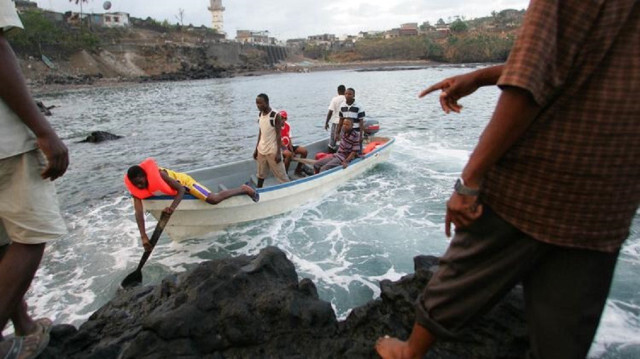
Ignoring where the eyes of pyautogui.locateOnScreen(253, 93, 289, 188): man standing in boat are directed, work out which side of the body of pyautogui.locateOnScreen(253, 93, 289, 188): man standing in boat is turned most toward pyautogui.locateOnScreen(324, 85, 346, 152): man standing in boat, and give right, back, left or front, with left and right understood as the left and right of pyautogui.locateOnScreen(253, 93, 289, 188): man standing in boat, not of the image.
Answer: back

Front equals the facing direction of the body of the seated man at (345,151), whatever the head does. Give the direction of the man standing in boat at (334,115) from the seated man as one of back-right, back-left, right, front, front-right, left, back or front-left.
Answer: back-right

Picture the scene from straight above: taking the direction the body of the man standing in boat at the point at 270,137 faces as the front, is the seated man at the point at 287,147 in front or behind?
behind

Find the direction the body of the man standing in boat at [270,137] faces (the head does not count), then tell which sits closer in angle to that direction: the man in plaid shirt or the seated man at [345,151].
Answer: the man in plaid shirt

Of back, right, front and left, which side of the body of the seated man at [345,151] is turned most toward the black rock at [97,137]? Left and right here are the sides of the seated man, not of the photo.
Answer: right

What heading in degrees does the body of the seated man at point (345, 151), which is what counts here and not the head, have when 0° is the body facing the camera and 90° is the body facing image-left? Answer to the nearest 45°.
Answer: approximately 45°

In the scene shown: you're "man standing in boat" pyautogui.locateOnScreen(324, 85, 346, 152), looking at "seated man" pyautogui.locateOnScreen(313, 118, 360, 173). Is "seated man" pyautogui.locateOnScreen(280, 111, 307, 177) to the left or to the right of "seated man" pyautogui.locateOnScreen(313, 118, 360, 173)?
right

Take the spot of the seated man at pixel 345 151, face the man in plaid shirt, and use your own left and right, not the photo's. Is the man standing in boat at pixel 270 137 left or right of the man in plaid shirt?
right
